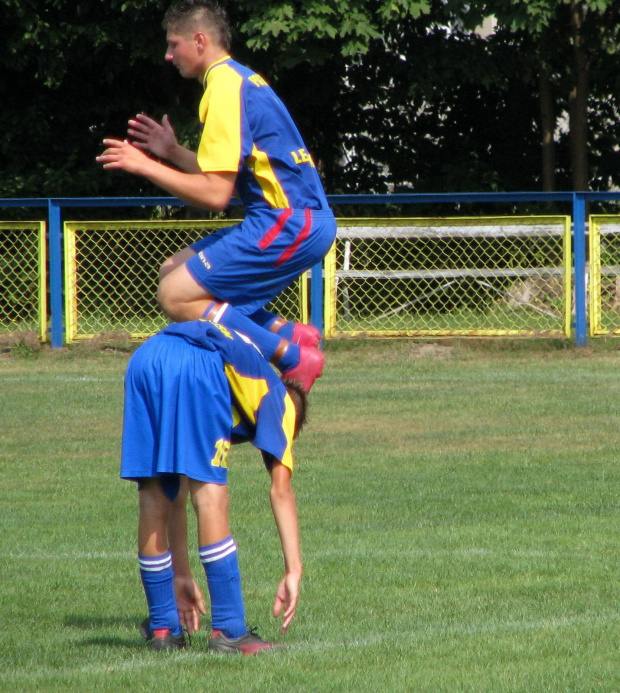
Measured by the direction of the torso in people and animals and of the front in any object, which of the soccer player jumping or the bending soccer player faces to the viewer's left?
the soccer player jumping

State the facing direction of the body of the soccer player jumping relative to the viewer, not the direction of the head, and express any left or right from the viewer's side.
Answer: facing to the left of the viewer

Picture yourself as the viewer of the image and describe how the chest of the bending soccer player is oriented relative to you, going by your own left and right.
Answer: facing away from the viewer and to the right of the viewer

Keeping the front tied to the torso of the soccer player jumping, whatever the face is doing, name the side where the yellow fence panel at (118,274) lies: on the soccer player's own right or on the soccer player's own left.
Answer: on the soccer player's own right

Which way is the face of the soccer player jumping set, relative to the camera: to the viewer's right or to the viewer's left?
to the viewer's left

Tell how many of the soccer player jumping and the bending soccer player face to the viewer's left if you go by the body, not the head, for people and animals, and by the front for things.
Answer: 1
